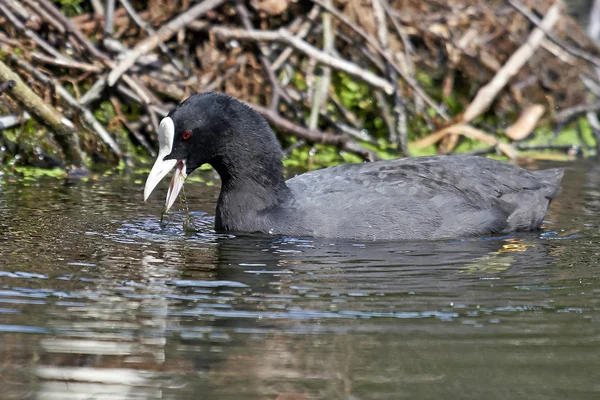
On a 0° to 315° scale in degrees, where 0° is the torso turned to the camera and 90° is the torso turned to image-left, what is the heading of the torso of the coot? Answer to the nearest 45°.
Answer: approximately 90°
